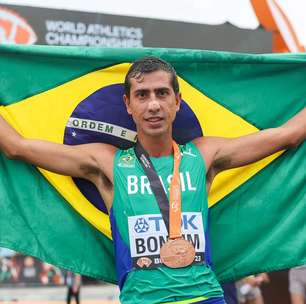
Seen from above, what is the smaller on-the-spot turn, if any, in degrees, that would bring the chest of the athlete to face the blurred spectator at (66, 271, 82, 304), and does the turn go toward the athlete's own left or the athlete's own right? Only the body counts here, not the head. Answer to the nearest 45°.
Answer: approximately 180°

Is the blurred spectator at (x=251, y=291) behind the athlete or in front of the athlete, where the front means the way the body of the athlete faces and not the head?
behind

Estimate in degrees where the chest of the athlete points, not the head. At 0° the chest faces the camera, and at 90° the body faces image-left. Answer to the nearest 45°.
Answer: approximately 0°

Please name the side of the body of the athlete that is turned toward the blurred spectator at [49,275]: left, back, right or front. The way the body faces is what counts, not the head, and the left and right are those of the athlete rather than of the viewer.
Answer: back

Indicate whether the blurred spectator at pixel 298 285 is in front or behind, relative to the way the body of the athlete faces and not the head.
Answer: behind

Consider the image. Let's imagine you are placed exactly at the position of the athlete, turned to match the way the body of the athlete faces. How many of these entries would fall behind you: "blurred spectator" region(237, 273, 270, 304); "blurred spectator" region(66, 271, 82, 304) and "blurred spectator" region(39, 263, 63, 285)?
3

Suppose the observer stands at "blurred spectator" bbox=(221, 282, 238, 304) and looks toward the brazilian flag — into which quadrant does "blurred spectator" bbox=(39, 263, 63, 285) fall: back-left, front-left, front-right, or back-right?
back-right
